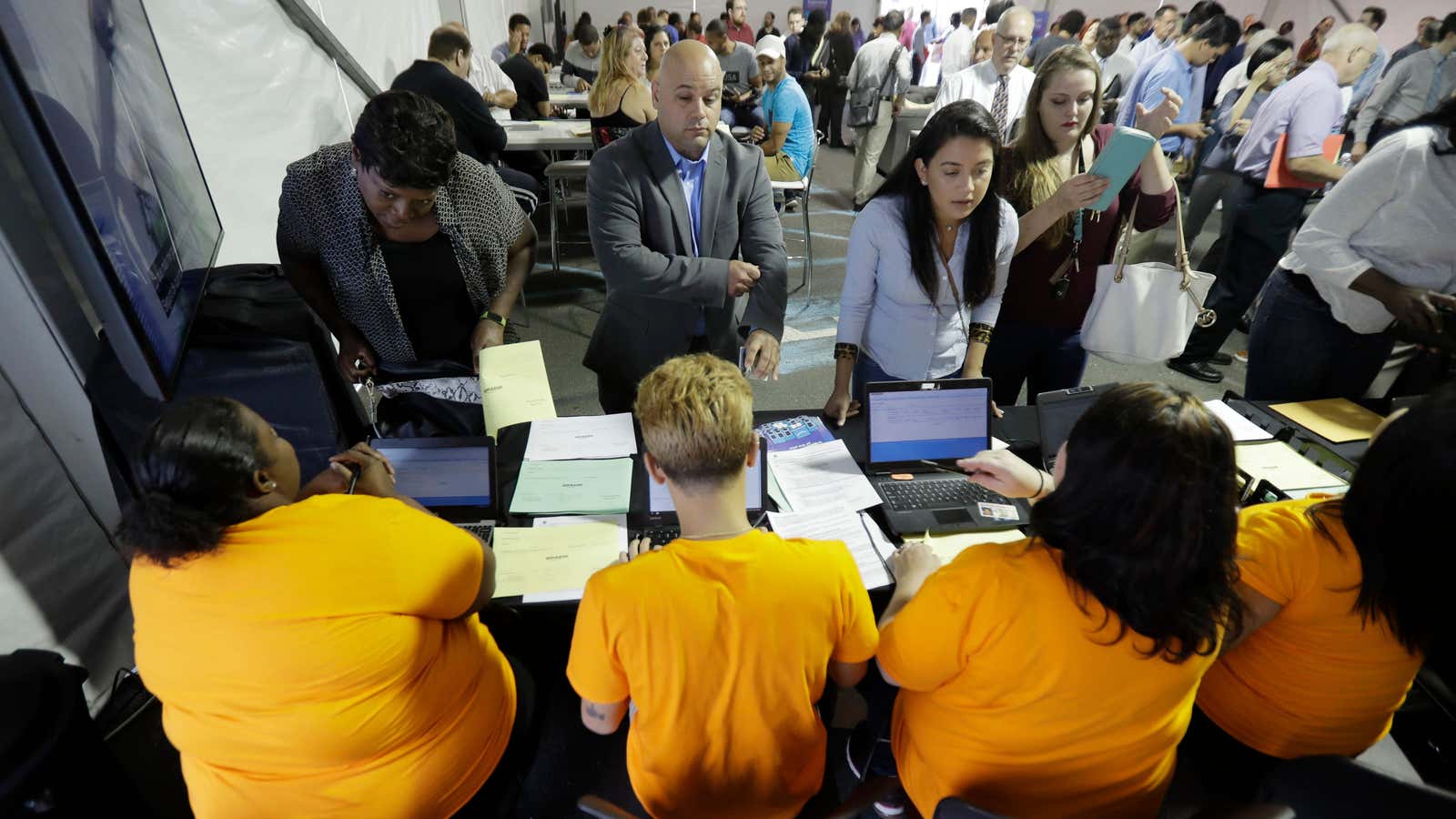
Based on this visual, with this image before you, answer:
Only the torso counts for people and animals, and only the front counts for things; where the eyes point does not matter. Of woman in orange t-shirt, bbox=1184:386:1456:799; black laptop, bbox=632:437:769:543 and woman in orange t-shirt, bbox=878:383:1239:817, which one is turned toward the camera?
the black laptop

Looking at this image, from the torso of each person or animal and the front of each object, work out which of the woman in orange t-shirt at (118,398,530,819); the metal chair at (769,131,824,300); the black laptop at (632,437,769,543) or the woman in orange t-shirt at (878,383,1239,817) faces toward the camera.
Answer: the black laptop

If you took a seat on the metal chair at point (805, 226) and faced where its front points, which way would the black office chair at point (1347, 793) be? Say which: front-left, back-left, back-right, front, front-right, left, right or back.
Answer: left

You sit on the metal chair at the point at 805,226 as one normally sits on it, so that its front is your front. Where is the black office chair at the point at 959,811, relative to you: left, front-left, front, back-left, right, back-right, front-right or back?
left

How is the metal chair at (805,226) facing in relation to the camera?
to the viewer's left

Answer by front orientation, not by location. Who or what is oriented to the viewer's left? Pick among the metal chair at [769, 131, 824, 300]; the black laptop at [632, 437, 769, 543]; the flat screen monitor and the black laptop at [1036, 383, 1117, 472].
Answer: the metal chair

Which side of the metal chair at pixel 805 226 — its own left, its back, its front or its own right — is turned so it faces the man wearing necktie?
back

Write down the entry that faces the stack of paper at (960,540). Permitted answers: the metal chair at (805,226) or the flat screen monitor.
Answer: the flat screen monitor

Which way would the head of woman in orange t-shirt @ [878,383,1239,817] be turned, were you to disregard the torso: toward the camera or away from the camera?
away from the camera

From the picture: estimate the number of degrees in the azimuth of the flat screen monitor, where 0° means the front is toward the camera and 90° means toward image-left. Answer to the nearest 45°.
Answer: approximately 315°

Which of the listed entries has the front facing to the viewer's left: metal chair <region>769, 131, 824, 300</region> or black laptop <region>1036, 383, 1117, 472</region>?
the metal chair

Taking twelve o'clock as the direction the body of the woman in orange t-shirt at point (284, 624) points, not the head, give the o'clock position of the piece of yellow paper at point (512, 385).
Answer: The piece of yellow paper is roughly at 12 o'clock from the woman in orange t-shirt.

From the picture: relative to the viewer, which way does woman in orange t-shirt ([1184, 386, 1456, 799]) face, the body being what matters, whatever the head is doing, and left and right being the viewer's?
facing away from the viewer and to the left of the viewer
